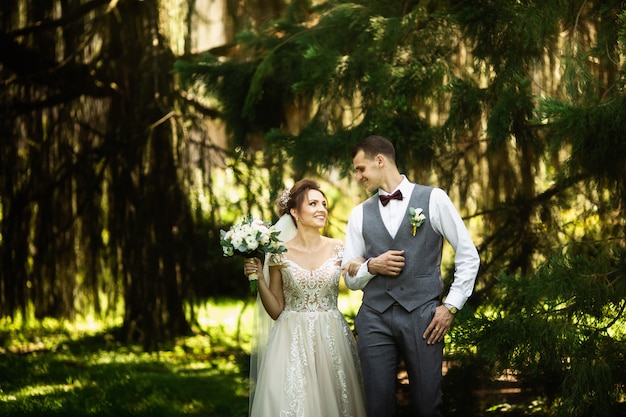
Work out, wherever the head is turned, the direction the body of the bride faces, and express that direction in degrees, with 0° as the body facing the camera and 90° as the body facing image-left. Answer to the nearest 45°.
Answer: approximately 0°

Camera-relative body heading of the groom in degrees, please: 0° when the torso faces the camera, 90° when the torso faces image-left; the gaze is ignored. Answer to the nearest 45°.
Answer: approximately 0°
